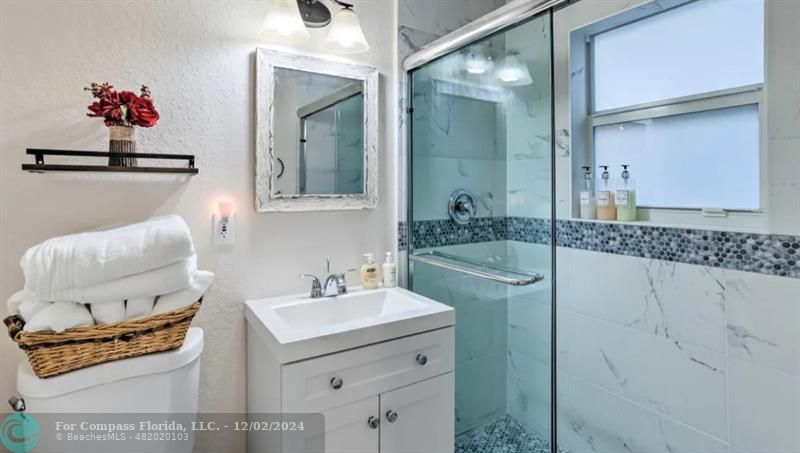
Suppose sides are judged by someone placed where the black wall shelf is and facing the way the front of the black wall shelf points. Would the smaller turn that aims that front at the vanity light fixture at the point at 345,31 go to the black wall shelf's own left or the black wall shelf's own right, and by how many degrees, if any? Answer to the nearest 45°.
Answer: approximately 90° to the black wall shelf's own left

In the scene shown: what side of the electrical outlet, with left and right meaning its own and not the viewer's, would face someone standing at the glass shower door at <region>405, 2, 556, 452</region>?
left

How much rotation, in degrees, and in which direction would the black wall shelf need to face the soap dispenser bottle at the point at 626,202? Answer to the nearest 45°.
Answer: approximately 90° to its left

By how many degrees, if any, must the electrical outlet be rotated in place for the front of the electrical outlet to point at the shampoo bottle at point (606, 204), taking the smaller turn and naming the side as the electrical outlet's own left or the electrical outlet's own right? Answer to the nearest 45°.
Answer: approximately 90° to the electrical outlet's own left

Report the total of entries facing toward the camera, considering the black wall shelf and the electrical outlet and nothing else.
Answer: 2

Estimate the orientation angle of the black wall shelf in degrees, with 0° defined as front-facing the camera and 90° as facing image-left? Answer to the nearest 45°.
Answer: approximately 0°

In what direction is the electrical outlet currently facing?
toward the camera
